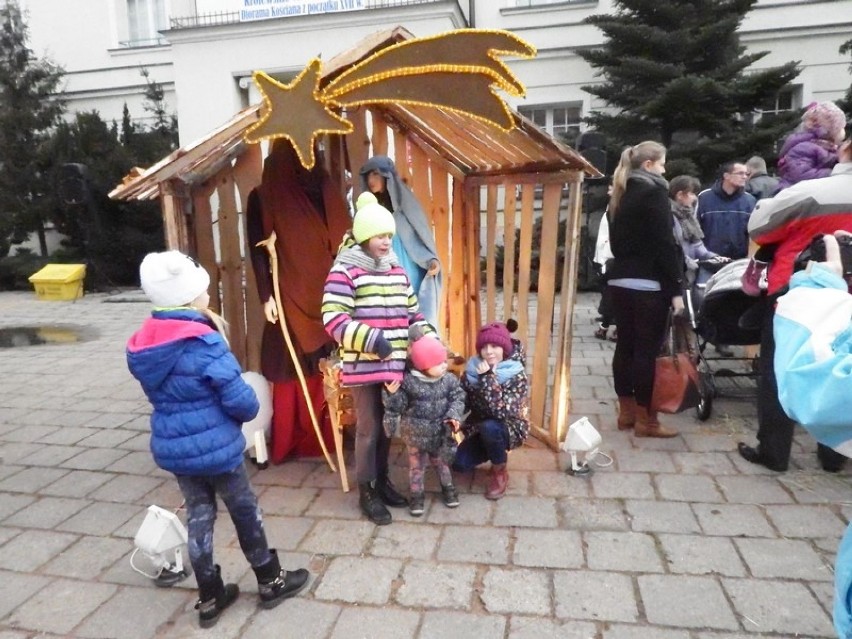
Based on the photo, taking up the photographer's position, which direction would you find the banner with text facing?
facing the viewer

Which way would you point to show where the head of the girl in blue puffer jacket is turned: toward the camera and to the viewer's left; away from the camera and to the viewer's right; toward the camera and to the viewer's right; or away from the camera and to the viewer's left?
away from the camera and to the viewer's right

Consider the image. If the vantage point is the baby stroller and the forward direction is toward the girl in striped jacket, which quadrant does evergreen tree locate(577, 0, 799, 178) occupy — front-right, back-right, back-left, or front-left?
back-right

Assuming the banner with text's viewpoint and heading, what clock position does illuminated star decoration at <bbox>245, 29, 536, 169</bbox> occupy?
The illuminated star decoration is roughly at 12 o'clock from the banner with text.

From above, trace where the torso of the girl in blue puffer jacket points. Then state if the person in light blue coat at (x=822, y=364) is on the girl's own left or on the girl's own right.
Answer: on the girl's own right

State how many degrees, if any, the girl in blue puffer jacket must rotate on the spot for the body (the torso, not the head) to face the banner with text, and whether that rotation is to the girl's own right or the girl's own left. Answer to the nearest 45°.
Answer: approximately 45° to the girl's own left
